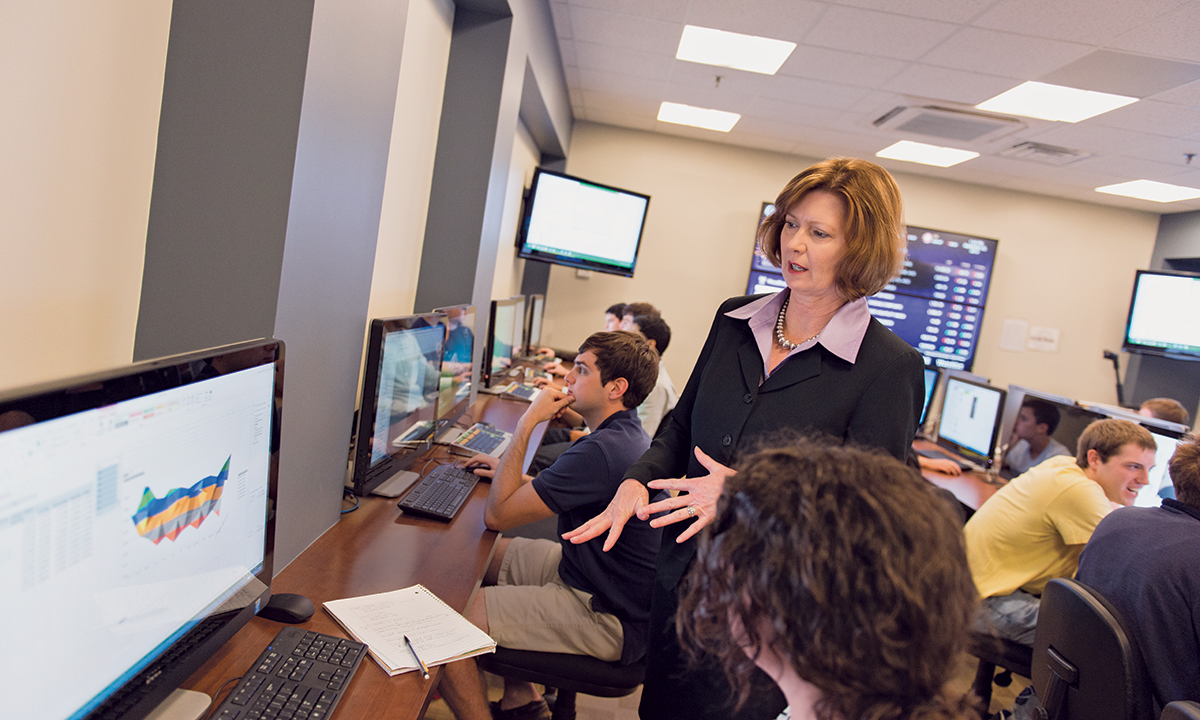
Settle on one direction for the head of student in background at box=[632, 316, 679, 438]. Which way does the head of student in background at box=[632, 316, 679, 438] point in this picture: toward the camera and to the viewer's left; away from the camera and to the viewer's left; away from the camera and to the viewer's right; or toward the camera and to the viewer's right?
away from the camera and to the viewer's left

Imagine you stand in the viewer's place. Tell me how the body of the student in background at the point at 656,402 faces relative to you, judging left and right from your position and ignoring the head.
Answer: facing to the left of the viewer

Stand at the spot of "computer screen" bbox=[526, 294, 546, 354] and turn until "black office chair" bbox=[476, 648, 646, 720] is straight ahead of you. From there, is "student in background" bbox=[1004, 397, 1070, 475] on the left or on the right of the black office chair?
left

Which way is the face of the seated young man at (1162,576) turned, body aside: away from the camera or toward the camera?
away from the camera

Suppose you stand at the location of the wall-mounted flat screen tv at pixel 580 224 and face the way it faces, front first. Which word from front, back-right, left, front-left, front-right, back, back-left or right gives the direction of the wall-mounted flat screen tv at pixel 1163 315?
left

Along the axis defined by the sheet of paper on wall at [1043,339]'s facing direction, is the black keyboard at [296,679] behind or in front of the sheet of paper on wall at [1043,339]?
in front

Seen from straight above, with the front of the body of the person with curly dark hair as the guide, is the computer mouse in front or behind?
in front

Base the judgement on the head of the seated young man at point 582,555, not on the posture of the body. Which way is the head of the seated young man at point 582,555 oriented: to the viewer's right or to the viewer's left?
to the viewer's left

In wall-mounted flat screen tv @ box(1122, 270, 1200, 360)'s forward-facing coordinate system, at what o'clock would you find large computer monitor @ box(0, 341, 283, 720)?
The large computer monitor is roughly at 12 o'clock from the wall-mounted flat screen tv.

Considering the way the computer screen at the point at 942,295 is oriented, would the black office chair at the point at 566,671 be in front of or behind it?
in front
